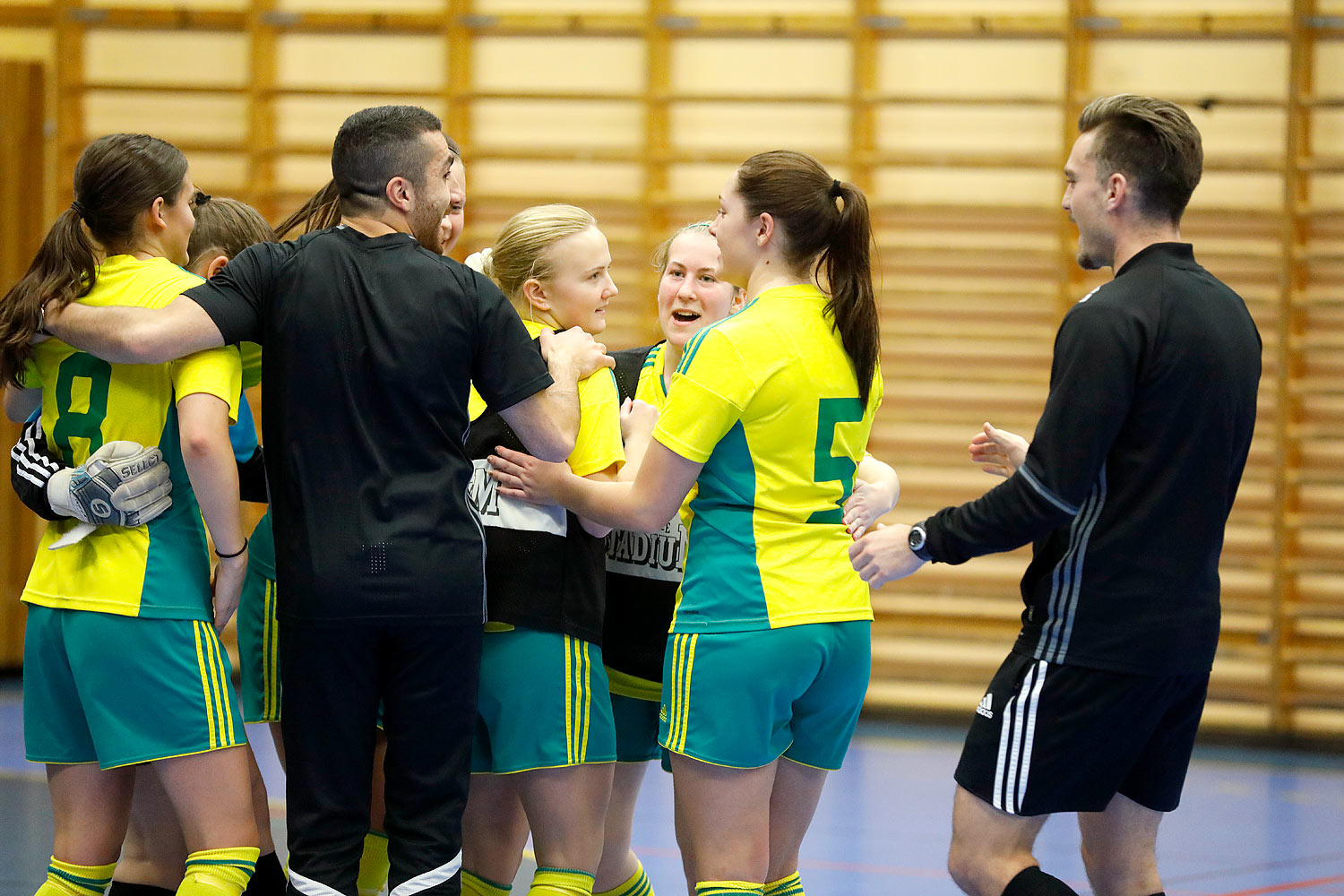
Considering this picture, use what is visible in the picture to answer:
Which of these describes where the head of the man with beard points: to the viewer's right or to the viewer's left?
to the viewer's right

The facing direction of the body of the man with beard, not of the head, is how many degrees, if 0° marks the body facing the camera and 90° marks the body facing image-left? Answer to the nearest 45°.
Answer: approximately 180°

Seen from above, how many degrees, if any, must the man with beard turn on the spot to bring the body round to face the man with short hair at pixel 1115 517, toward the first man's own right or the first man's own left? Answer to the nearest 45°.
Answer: approximately 90° to the first man's own right
